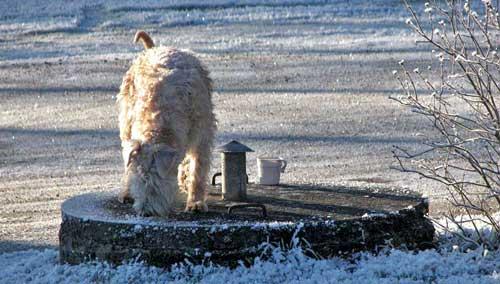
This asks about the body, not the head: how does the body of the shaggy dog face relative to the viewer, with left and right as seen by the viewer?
facing the viewer

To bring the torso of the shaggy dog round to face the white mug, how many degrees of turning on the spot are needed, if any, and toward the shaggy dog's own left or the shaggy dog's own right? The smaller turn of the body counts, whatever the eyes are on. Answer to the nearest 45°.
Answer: approximately 135° to the shaggy dog's own left
